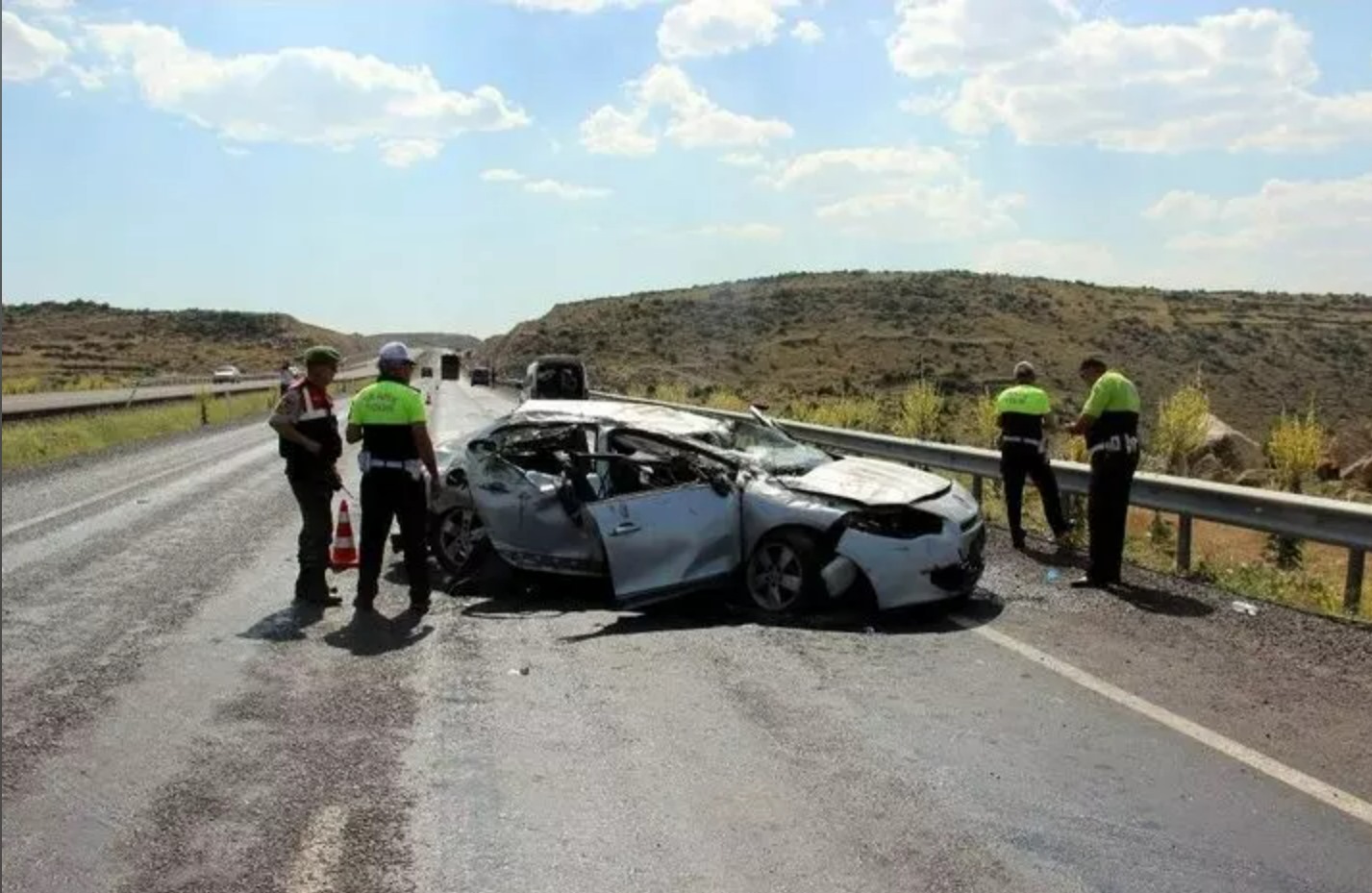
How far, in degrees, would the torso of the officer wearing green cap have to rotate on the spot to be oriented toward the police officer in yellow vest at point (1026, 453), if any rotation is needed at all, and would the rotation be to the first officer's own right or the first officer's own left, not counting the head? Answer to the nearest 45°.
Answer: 0° — they already face them

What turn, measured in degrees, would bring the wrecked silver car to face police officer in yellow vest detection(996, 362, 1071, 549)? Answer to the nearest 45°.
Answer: approximately 90° to its left

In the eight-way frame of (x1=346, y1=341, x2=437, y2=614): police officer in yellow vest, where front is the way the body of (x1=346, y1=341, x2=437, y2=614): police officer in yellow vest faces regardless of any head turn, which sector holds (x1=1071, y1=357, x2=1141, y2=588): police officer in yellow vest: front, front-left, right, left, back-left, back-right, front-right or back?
right

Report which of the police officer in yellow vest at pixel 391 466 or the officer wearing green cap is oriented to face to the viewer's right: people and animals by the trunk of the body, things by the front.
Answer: the officer wearing green cap

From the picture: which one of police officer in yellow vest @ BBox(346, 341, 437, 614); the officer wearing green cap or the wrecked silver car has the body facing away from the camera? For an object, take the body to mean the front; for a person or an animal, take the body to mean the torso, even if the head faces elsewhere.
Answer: the police officer in yellow vest

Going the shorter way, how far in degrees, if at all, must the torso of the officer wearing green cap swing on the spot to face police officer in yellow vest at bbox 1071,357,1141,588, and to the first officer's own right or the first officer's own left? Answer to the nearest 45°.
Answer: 0° — they already face them

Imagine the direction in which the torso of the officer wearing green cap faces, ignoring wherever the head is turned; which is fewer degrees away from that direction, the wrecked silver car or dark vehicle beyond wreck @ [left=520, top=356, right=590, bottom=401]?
the wrecked silver car

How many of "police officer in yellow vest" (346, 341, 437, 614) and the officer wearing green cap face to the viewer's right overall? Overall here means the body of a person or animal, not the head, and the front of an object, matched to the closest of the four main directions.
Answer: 1

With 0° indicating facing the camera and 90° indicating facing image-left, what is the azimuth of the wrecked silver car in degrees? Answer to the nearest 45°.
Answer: approximately 315°

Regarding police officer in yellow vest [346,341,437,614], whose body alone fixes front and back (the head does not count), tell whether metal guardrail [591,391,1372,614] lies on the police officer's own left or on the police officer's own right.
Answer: on the police officer's own right

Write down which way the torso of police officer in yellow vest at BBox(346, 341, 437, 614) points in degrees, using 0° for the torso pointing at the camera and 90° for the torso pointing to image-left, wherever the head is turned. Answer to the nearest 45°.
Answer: approximately 180°

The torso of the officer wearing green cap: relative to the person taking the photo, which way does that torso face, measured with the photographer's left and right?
facing to the right of the viewer
